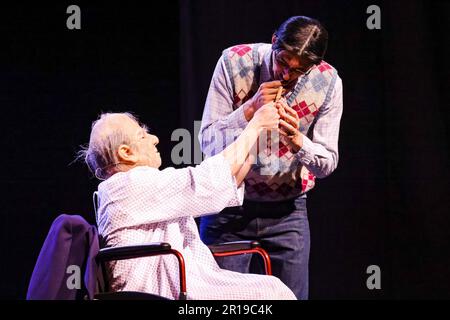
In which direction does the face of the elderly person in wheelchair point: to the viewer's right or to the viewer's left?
to the viewer's right

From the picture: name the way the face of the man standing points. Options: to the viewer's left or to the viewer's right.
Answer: to the viewer's left

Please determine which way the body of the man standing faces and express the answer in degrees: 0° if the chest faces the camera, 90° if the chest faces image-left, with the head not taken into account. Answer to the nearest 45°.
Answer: approximately 45°

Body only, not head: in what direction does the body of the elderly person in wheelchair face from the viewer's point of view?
to the viewer's right
